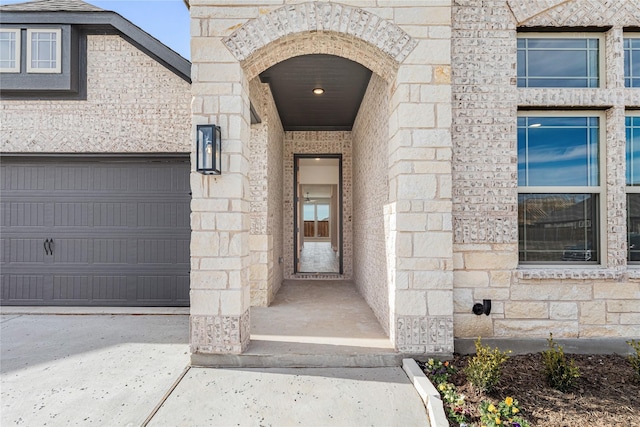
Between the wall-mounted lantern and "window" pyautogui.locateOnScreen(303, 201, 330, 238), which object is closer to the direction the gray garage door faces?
the wall-mounted lantern

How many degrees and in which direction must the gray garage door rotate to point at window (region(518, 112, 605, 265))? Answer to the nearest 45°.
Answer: approximately 45° to its left

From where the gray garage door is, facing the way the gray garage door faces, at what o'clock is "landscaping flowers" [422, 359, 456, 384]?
The landscaping flowers is roughly at 11 o'clock from the gray garage door.

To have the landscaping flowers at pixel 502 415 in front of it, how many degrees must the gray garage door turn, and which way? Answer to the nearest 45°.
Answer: approximately 45° to its left

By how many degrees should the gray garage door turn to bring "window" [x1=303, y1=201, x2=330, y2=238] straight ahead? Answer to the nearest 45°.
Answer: approximately 135° to its left

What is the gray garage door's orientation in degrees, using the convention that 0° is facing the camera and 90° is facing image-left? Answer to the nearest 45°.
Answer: approximately 0°
